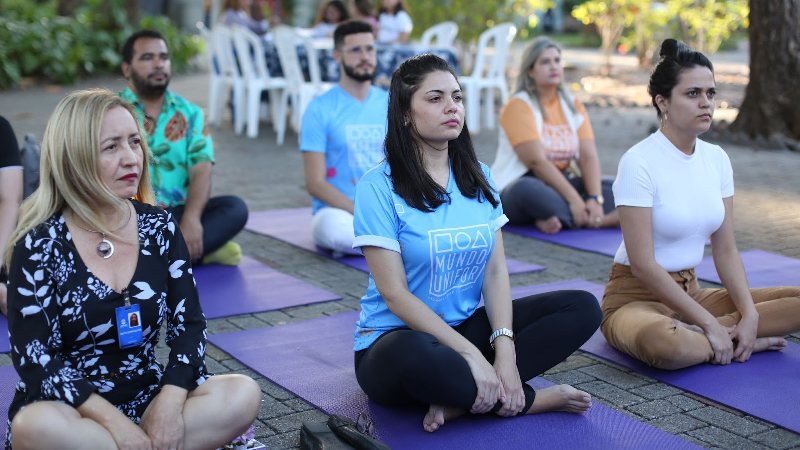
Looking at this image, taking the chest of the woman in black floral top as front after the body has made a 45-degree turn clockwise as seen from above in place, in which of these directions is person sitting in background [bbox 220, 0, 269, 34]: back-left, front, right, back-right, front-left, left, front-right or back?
back

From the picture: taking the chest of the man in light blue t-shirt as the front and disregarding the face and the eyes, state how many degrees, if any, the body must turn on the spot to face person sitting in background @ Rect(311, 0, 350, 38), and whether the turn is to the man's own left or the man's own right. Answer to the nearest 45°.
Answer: approximately 135° to the man's own left

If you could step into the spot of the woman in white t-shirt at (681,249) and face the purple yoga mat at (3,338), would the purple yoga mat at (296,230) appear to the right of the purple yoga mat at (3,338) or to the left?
right

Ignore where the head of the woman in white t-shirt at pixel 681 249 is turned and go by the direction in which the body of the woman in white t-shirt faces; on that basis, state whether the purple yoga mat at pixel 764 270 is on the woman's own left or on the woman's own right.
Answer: on the woman's own left

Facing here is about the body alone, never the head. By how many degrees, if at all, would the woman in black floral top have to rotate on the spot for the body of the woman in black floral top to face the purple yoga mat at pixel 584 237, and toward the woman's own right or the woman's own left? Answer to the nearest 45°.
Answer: approximately 90° to the woman's own left

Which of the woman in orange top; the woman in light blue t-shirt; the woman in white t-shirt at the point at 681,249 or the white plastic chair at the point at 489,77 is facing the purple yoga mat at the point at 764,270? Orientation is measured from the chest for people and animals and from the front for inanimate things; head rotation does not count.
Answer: the woman in orange top
